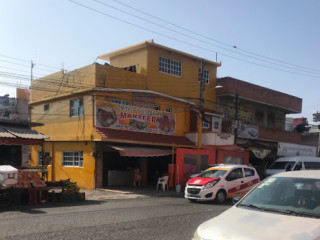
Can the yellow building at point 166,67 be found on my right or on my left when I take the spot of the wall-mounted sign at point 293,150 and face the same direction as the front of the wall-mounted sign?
on my right

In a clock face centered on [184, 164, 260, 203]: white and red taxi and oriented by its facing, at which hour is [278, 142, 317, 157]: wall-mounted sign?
The wall-mounted sign is roughly at 5 o'clock from the white and red taxi.

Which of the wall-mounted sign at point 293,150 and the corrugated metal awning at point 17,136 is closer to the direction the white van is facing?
the corrugated metal awning

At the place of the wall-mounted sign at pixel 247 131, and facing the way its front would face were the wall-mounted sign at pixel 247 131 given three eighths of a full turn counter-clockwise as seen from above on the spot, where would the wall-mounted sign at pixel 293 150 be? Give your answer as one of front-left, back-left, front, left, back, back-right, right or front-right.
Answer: right

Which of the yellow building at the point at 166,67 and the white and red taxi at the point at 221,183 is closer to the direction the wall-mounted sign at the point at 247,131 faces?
the white and red taxi

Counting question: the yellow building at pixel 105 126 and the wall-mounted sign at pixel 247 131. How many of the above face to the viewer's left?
0

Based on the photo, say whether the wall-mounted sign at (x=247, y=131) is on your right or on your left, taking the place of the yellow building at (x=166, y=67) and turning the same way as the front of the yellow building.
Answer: on your left

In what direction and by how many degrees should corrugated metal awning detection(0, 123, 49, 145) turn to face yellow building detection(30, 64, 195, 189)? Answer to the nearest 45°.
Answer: approximately 135° to its left

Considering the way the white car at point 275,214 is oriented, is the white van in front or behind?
behind

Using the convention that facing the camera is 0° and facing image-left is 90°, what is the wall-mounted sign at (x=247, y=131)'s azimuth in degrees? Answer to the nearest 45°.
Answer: approximately 315°

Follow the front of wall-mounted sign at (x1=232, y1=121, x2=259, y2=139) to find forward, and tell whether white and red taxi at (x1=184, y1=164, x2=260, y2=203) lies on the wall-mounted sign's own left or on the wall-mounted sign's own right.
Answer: on the wall-mounted sign's own right
